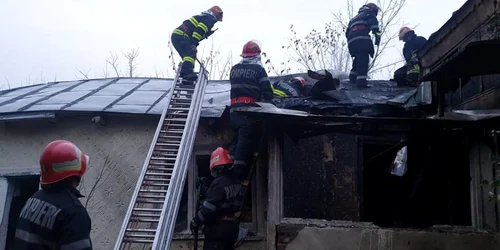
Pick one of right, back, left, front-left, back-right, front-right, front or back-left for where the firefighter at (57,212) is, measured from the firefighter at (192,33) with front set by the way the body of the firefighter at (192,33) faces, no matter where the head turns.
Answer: right

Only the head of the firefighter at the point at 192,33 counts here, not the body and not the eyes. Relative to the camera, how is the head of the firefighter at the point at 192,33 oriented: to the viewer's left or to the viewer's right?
to the viewer's right

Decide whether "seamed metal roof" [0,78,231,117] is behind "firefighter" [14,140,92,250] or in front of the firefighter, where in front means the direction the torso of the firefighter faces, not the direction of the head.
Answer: in front

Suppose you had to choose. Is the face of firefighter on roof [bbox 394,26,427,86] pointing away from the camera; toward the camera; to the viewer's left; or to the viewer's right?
to the viewer's left

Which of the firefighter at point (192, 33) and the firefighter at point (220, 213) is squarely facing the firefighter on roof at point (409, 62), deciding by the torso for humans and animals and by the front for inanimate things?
the firefighter at point (192, 33)

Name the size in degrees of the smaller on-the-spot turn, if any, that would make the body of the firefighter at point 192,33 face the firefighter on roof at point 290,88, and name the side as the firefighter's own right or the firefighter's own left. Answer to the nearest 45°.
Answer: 0° — they already face them

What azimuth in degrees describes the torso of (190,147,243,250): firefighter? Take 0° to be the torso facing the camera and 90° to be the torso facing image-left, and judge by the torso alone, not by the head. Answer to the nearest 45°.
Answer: approximately 135°

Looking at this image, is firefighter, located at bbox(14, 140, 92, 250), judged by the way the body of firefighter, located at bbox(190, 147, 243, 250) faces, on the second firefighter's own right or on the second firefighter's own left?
on the second firefighter's own left

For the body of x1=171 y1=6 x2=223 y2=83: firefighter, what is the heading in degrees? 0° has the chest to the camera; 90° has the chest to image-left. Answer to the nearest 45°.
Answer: approximately 270°

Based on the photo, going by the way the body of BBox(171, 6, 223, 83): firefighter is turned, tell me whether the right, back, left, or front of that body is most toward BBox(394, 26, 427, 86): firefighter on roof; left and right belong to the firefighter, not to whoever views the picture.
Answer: front

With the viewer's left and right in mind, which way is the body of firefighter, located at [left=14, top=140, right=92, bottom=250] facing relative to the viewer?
facing away from the viewer and to the right of the viewer

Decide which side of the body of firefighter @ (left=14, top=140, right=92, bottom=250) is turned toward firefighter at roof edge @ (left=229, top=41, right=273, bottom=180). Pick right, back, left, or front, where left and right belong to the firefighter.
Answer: front
